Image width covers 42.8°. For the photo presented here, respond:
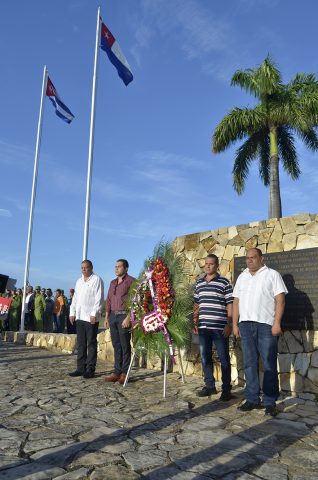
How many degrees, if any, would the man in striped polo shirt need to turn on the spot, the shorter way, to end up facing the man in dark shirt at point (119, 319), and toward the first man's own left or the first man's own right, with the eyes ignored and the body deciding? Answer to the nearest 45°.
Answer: approximately 90° to the first man's own right

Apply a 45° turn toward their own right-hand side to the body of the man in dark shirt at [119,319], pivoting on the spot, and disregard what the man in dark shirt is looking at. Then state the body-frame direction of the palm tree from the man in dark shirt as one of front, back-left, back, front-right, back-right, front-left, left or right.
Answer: back-right

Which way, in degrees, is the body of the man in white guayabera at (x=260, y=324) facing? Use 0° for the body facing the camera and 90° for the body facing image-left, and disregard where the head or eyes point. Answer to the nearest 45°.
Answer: approximately 45°

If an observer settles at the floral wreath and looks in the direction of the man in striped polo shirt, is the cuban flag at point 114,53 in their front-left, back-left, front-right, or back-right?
back-left

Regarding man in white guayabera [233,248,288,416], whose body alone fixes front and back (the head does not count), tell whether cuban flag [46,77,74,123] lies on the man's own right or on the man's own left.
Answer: on the man's own right

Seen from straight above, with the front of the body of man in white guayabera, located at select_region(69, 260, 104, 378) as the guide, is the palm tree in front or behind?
behind

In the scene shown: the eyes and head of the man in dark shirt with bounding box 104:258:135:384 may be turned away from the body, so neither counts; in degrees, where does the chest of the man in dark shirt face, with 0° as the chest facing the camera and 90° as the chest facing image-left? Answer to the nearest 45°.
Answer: approximately 45°
